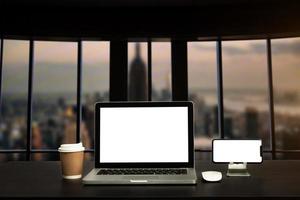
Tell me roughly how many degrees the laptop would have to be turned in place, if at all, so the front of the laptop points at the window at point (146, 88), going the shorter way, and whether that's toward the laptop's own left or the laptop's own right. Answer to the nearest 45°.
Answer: approximately 180°

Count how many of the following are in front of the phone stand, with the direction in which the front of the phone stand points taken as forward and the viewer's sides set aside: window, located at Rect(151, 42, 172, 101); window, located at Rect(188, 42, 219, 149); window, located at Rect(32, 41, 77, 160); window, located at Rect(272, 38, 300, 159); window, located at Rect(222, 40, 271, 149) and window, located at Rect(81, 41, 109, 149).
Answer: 0

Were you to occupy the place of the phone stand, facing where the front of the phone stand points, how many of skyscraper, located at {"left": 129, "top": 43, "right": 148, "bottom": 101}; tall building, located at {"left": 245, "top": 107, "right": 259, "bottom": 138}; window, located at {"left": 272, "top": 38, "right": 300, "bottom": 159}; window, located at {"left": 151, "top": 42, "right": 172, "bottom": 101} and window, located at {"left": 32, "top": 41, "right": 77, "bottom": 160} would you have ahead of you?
0

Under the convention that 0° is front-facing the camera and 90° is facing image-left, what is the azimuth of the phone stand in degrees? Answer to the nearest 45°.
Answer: approximately 0°

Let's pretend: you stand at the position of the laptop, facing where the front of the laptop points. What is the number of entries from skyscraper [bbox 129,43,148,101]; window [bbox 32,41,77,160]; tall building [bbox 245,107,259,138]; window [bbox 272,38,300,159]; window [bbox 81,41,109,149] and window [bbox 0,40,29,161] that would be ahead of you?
0

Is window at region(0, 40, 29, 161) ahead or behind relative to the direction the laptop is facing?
behind

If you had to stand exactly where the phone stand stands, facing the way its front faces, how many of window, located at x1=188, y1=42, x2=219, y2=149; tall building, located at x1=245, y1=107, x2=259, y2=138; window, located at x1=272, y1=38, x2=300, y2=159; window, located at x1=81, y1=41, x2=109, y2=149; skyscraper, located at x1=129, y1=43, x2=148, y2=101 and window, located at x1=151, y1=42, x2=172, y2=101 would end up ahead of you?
0

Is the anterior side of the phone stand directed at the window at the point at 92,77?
no

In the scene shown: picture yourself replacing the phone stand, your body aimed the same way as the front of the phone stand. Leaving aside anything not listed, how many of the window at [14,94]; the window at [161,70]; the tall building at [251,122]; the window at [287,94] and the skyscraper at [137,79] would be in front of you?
0

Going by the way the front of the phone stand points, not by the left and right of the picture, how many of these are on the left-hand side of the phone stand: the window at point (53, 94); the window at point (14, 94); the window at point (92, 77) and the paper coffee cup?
0

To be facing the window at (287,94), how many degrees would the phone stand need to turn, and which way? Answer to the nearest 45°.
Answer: approximately 180°

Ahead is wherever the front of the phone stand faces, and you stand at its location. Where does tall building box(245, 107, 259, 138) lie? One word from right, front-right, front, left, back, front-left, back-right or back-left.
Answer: back

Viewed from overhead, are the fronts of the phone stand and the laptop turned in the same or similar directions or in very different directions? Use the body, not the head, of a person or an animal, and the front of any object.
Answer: same or similar directions

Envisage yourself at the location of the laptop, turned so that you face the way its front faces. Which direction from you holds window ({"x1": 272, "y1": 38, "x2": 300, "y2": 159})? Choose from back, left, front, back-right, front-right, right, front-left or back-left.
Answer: back-left

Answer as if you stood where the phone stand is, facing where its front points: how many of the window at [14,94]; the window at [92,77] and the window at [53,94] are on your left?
0

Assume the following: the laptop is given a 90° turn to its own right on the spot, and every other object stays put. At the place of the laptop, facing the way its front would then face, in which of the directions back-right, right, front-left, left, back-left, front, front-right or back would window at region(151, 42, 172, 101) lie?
right

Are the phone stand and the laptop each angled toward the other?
no

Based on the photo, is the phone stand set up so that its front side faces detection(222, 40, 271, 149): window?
no

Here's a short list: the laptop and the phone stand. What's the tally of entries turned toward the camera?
2
